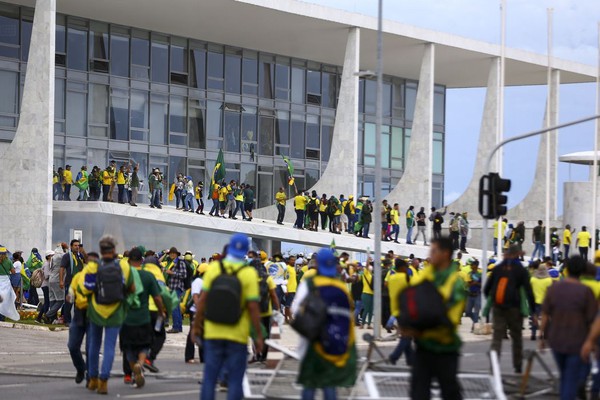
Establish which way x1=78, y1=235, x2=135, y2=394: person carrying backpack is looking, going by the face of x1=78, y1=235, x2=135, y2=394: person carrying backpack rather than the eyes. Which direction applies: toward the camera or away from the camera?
away from the camera

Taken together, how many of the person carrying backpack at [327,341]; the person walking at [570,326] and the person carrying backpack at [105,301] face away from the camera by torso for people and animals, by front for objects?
3

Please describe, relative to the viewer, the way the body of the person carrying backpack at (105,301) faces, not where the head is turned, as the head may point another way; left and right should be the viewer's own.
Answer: facing away from the viewer

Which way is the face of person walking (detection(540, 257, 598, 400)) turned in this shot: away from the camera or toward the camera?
away from the camera

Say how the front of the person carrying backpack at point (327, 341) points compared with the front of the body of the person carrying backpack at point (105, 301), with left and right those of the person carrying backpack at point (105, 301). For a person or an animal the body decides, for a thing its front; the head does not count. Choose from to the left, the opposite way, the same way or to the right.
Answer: the same way

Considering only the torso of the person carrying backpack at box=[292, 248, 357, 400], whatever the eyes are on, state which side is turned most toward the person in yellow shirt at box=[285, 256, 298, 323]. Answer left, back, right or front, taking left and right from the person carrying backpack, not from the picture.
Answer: front

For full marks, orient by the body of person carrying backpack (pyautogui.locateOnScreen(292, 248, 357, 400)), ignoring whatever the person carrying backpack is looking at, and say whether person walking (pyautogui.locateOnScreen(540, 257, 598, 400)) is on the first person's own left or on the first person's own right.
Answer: on the first person's own right

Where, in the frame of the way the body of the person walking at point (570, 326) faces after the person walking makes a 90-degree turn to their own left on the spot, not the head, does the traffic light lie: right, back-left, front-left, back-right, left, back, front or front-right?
right

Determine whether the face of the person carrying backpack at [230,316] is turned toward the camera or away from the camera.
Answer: away from the camera

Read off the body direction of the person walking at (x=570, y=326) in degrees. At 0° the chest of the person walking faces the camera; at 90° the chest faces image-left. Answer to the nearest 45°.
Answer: approximately 180°

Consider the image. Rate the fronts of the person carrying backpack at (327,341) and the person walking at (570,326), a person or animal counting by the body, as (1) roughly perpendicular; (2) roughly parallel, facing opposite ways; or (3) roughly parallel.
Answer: roughly parallel

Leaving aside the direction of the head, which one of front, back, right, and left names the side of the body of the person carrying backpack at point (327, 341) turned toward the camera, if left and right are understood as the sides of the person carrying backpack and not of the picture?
back

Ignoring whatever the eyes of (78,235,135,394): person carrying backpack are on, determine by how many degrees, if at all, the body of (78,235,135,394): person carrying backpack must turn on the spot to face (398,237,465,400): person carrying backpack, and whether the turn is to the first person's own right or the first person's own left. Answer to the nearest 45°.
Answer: approximately 135° to the first person's own right
